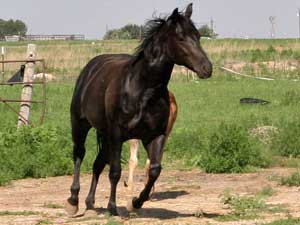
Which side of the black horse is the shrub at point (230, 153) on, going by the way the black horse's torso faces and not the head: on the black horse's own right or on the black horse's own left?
on the black horse's own left

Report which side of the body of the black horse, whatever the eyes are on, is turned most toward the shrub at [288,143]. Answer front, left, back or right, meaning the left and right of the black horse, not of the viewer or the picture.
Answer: left

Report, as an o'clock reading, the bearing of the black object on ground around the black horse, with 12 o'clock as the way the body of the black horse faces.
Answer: The black object on ground is roughly at 8 o'clock from the black horse.

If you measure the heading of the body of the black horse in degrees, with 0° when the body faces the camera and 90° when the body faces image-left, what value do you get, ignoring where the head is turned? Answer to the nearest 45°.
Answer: approximately 315°
